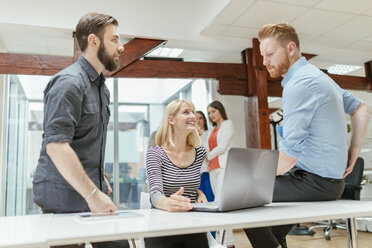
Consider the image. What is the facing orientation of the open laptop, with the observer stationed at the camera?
facing away from the viewer and to the left of the viewer

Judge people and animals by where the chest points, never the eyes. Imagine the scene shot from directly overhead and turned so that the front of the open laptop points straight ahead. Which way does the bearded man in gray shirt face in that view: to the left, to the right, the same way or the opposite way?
to the right

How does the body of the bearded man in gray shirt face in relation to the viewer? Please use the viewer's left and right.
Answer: facing to the right of the viewer

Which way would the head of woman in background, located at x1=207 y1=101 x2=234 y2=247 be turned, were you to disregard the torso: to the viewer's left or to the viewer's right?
to the viewer's left

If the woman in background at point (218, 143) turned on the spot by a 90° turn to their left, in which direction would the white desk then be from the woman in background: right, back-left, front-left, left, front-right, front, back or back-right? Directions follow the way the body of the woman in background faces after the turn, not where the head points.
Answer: front-right

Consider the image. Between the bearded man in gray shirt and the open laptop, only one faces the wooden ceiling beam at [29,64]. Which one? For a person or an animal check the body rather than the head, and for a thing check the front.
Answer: the open laptop

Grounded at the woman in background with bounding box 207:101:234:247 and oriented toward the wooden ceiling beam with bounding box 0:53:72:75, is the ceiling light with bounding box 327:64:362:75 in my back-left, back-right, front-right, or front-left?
back-right

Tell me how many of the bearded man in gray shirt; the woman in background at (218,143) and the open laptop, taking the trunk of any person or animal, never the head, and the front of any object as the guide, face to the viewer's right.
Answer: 1

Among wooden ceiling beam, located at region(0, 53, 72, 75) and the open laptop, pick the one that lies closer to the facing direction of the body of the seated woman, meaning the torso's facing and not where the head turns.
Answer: the open laptop

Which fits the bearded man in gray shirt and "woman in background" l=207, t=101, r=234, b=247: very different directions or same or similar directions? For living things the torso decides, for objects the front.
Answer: very different directions

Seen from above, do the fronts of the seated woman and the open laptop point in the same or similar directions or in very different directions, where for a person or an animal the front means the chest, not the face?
very different directions

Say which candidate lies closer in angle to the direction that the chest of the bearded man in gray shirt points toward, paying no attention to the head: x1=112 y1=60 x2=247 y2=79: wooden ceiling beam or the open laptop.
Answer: the open laptop

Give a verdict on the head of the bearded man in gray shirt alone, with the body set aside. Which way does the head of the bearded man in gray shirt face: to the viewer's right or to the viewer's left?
to the viewer's right

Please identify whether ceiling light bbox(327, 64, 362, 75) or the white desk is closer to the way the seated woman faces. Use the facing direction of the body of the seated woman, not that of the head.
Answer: the white desk

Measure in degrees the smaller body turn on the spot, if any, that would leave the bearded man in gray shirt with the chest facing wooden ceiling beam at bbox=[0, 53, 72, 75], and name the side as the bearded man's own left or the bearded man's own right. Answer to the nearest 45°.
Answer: approximately 90° to the bearded man's own left

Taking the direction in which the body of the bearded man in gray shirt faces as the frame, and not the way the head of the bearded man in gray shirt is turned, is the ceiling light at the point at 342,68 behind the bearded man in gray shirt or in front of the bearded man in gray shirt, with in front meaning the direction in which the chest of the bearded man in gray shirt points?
in front
